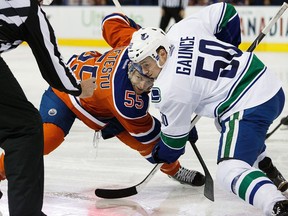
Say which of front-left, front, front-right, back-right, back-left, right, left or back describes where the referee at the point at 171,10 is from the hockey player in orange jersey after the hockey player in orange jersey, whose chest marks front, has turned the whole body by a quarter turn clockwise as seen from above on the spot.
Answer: back

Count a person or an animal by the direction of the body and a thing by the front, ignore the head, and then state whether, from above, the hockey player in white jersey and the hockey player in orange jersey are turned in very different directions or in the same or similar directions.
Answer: very different directions

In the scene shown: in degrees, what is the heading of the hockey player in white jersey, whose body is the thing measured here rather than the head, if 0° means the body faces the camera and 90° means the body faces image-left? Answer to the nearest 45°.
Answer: approximately 90°

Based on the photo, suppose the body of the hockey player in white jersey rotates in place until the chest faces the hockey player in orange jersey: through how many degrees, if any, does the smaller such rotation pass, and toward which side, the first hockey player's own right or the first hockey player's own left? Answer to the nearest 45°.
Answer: approximately 45° to the first hockey player's own right

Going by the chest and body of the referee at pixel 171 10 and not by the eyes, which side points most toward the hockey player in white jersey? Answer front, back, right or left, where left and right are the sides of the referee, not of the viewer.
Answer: front

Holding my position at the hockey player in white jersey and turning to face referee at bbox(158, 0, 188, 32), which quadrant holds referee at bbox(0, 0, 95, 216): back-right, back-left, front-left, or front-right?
back-left

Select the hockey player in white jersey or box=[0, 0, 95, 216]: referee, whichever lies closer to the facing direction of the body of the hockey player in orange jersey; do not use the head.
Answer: the hockey player in white jersey

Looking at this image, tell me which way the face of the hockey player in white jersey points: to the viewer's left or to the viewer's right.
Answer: to the viewer's left

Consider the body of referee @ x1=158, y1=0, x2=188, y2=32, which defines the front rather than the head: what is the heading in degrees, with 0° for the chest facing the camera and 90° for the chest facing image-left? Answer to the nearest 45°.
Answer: approximately 0°

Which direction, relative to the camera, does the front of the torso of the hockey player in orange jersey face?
to the viewer's right

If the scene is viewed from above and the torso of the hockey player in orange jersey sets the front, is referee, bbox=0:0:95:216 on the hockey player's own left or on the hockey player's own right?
on the hockey player's own right

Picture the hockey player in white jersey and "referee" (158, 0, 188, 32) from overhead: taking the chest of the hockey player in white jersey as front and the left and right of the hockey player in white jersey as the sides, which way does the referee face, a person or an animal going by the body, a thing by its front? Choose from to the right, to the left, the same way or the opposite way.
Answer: to the left
